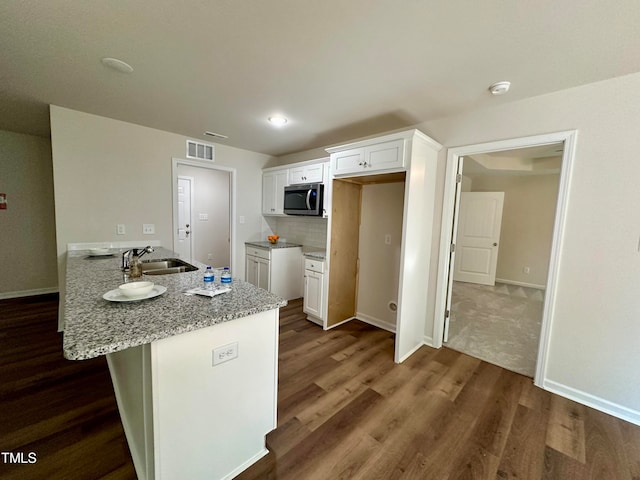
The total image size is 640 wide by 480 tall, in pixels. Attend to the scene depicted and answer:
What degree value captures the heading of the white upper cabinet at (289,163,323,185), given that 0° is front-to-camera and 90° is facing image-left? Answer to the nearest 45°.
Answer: approximately 45°

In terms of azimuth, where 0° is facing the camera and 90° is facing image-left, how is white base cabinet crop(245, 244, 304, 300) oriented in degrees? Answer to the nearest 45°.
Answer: approximately 45°

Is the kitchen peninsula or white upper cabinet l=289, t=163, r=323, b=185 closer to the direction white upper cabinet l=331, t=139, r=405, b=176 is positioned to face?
the kitchen peninsula
